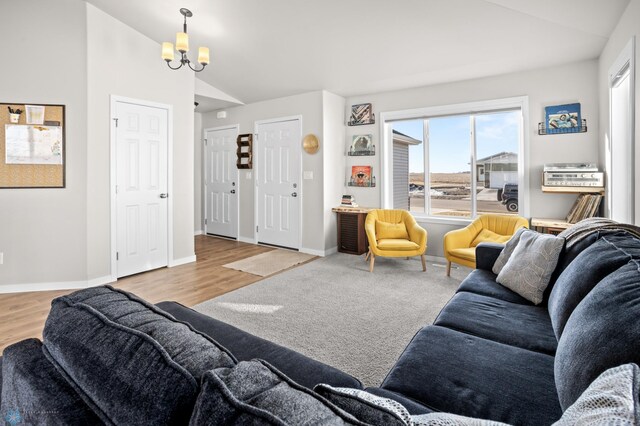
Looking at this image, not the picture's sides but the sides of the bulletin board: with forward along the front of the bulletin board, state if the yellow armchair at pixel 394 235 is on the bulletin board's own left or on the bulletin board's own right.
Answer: on the bulletin board's own left

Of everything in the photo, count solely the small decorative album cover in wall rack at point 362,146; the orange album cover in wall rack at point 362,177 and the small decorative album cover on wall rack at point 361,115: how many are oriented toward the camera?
3

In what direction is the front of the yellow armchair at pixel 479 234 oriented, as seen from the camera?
facing the viewer and to the left of the viewer

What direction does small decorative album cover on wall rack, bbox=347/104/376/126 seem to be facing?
toward the camera

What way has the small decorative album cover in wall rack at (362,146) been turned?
toward the camera

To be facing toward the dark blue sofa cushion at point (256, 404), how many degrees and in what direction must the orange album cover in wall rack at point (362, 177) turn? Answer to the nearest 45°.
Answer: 0° — it already faces it

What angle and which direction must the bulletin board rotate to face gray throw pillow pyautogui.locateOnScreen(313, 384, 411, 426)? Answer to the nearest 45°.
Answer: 0° — it already faces it

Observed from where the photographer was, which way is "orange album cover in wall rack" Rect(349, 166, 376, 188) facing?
facing the viewer

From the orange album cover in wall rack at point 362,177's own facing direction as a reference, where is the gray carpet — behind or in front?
in front

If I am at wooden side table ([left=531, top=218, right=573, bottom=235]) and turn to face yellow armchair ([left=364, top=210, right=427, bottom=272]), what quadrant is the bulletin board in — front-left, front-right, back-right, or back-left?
front-left

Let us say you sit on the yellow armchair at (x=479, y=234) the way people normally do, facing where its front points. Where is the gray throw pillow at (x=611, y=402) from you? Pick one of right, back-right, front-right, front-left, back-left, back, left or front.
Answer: front-left

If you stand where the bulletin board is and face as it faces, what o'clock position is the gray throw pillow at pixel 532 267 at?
The gray throw pillow is roughly at 11 o'clock from the bulletin board.
